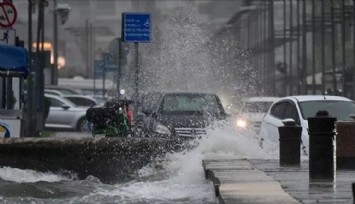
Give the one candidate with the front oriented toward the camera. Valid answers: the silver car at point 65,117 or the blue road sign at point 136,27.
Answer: the blue road sign

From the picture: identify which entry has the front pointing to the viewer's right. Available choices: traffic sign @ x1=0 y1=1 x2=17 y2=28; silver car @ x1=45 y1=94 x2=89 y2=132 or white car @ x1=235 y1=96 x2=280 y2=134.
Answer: the silver car

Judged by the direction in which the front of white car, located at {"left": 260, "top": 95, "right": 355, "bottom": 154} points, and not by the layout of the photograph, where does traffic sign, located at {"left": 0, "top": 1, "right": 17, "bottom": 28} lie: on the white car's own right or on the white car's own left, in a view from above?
on the white car's own right

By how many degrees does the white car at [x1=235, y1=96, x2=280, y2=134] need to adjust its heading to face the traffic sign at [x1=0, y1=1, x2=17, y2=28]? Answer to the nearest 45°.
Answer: approximately 45° to its right

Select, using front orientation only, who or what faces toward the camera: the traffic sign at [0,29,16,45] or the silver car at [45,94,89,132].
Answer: the traffic sign

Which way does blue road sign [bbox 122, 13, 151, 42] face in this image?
toward the camera

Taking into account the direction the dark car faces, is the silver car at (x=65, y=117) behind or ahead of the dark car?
behind

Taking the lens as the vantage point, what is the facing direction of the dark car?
facing the viewer and to the right of the viewer

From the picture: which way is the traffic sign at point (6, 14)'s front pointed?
toward the camera

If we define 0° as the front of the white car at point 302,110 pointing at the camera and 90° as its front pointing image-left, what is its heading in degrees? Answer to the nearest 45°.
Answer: approximately 315°

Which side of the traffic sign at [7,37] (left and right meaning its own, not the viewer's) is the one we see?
front

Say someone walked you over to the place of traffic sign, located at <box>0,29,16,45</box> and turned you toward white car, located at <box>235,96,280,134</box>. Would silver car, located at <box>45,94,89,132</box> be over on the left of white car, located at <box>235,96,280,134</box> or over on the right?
left

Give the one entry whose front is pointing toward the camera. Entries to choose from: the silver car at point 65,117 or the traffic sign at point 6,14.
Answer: the traffic sign

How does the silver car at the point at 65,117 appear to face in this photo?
to the viewer's right

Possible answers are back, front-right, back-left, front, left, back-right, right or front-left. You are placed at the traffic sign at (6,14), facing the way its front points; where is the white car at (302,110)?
left
